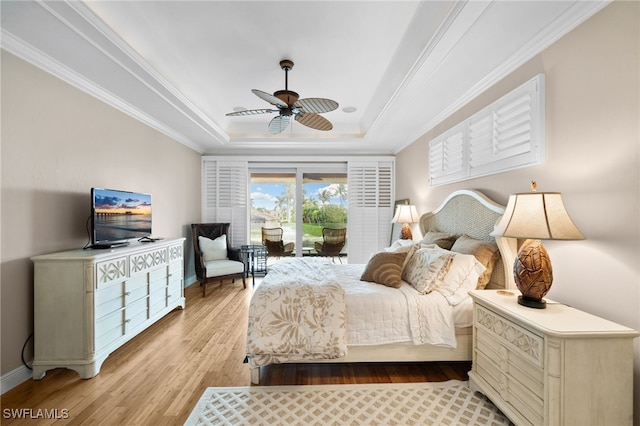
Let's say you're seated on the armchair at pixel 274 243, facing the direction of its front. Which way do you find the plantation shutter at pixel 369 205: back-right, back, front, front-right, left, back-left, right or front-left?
front-left

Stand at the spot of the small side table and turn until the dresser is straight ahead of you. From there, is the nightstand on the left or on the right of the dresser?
left

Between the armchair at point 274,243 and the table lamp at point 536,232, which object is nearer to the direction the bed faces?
the armchair

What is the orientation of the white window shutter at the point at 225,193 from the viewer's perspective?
toward the camera

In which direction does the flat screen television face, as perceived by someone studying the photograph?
facing the viewer and to the right of the viewer

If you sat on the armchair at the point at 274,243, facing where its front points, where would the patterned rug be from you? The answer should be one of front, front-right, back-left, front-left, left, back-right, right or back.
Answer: front-right

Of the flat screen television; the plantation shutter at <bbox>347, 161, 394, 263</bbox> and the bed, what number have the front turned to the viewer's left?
1

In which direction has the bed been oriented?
to the viewer's left

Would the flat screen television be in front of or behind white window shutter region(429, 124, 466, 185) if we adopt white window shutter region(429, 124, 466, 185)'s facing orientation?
in front

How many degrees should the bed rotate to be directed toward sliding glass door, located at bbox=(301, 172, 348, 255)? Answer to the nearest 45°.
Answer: approximately 90° to its right

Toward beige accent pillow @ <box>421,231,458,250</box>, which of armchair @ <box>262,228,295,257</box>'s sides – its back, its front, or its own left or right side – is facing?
front

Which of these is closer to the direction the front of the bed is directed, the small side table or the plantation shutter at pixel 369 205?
the small side table
